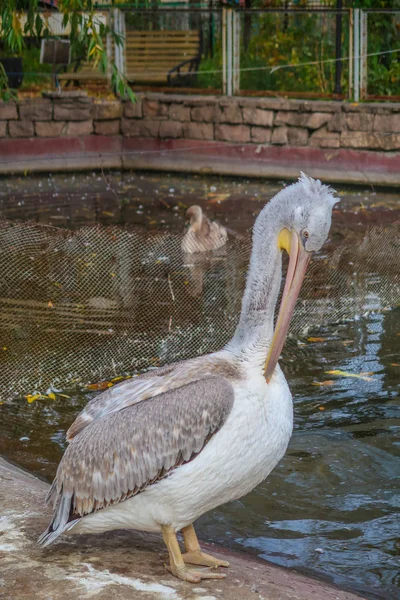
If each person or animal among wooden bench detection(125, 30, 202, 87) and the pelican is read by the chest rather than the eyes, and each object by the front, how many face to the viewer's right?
1

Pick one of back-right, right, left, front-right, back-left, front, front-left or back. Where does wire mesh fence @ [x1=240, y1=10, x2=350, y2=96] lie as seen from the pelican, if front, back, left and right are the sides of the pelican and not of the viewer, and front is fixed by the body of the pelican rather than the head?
left

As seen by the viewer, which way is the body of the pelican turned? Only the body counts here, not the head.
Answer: to the viewer's right

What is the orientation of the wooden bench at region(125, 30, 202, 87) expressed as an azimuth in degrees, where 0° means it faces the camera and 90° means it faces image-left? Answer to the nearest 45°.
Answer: approximately 45°

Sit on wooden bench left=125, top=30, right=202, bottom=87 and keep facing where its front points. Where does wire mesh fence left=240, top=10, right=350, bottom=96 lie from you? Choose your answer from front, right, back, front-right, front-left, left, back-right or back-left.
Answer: left

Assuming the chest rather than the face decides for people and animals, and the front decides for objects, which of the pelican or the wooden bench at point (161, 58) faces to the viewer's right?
the pelican

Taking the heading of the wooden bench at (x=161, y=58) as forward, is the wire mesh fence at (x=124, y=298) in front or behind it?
in front

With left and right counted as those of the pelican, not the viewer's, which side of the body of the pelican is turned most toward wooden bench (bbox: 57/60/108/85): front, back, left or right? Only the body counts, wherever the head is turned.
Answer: left

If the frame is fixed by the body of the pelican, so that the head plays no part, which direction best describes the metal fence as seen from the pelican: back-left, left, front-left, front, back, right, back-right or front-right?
left

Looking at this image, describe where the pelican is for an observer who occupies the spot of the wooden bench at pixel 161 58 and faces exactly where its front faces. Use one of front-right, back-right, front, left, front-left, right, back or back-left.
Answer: front-left

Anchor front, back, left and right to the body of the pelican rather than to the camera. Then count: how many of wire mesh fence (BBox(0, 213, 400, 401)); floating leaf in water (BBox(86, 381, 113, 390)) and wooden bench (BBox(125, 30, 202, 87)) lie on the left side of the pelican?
3

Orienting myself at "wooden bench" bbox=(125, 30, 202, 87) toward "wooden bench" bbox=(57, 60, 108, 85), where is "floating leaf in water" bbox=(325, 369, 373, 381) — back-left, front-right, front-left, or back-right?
back-left
